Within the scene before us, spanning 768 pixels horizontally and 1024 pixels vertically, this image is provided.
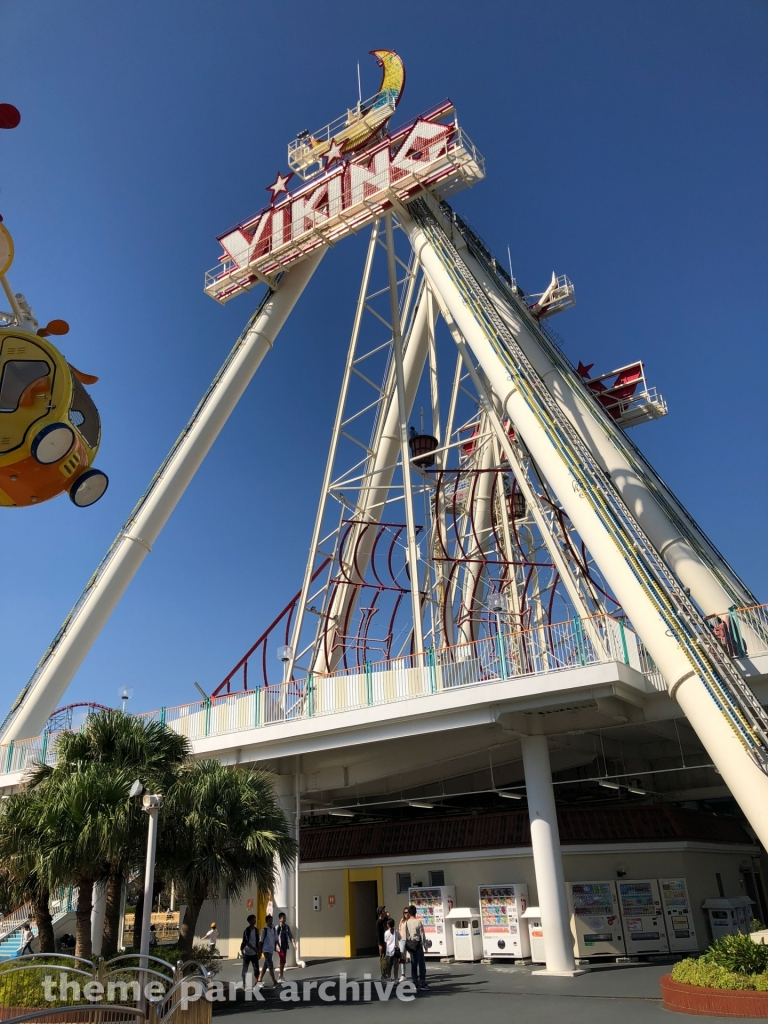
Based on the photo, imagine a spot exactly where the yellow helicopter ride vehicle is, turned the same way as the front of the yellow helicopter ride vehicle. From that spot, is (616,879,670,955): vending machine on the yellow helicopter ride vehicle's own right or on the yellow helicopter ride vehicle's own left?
on the yellow helicopter ride vehicle's own left

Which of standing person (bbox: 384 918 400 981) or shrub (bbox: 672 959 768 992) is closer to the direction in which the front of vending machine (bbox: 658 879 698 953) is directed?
the shrub

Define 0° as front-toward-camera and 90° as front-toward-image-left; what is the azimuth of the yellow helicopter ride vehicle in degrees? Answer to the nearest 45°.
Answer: approximately 315°

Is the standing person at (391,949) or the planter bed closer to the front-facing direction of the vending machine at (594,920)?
the planter bed

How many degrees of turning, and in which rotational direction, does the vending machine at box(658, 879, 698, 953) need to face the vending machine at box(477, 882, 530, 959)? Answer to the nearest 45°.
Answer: approximately 90° to its right
